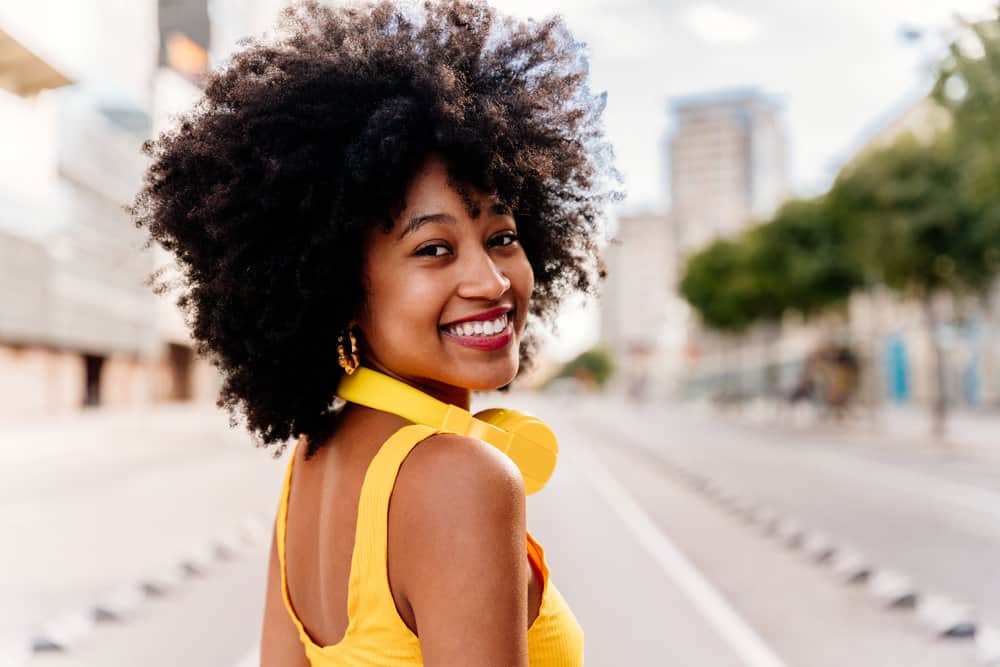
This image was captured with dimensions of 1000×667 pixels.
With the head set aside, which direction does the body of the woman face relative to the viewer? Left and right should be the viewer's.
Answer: facing away from the viewer and to the right of the viewer

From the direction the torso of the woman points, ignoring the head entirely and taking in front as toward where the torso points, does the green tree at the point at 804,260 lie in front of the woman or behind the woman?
in front

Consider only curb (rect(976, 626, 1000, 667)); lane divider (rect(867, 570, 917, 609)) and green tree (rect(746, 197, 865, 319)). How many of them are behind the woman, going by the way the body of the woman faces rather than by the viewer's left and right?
0

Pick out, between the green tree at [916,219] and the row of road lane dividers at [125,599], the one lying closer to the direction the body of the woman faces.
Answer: the green tree

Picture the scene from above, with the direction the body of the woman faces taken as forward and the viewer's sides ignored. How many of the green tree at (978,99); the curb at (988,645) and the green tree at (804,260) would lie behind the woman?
0

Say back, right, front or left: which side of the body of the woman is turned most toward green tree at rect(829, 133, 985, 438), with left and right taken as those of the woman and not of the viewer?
front

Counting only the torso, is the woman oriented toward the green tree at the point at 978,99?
yes

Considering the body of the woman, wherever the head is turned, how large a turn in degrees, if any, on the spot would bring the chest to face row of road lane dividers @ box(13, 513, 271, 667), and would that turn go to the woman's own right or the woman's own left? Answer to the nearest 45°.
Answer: approximately 45° to the woman's own left
